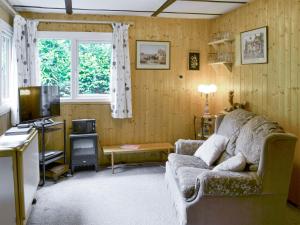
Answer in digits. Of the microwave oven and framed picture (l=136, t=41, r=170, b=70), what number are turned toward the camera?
2

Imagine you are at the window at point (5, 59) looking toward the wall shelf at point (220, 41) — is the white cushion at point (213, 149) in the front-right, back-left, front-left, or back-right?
front-right

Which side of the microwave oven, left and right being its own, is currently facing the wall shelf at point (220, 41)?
left

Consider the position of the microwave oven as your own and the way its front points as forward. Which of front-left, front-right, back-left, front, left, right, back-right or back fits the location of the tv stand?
front-right

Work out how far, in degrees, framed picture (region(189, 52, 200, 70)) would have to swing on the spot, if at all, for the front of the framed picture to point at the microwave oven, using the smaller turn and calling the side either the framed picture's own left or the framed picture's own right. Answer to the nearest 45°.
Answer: approximately 45° to the framed picture's own right

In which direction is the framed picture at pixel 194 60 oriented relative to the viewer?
toward the camera

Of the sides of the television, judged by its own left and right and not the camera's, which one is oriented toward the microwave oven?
left

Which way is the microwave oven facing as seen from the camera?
toward the camera

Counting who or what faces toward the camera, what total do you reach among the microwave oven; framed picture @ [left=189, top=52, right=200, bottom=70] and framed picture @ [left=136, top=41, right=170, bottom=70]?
3

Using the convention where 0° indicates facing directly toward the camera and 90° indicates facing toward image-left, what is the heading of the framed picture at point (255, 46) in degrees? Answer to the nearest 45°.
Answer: approximately 45°

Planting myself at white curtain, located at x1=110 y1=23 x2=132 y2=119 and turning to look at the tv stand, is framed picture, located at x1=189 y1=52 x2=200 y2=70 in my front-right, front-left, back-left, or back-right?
back-left

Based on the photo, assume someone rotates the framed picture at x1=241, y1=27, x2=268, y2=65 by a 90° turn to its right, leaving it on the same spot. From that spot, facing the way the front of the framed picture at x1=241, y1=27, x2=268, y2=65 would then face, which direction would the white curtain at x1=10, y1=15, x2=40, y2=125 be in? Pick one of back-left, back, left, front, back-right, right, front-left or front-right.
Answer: front-left

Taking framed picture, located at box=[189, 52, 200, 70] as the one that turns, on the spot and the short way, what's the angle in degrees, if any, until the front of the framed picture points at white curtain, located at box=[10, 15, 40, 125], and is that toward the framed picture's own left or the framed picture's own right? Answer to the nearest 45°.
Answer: approximately 45° to the framed picture's own right

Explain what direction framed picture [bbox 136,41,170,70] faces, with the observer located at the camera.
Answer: facing the viewer

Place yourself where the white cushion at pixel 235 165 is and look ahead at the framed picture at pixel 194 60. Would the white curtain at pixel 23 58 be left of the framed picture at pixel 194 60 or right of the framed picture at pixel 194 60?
left

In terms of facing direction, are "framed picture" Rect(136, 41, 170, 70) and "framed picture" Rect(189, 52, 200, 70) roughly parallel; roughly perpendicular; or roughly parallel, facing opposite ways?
roughly parallel

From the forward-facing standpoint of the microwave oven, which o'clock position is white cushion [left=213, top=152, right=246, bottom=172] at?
The white cushion is roughly at 11 o'clock from the microwave oven.

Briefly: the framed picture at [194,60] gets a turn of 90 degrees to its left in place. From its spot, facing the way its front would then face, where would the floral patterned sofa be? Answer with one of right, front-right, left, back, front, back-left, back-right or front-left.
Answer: right
